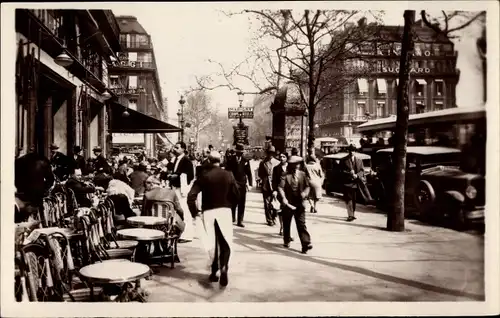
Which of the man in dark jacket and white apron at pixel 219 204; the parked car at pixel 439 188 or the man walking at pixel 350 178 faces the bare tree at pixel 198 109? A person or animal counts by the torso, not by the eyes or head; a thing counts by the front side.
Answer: the man in dark jacket and white apron

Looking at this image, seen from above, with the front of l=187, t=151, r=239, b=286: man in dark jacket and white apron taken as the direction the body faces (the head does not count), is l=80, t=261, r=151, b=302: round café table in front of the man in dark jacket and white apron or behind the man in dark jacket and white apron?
behind

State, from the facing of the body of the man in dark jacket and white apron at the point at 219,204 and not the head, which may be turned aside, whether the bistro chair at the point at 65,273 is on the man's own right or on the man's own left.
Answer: on the man's own left

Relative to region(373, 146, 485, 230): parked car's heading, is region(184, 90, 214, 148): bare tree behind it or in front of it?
behind

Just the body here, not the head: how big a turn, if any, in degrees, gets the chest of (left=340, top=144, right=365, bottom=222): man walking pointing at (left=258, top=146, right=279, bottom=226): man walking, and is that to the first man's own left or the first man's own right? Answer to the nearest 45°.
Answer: approximately 90° to the first man's own right

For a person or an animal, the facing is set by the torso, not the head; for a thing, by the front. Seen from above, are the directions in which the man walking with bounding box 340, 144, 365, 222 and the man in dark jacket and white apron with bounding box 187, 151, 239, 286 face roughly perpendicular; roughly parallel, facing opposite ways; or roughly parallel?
roughly parallel, facing opposite ways

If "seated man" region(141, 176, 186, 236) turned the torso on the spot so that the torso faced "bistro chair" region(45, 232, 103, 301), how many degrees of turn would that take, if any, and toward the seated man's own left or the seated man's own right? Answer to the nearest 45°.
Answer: approximately 180°

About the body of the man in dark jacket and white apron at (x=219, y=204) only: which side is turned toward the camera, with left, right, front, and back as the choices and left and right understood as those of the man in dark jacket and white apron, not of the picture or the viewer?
back

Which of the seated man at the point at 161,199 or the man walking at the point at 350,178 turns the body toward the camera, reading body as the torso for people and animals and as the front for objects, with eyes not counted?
the man walking

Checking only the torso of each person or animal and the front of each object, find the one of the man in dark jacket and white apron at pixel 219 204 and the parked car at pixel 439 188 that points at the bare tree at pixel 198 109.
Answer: the man in dark jacket and white apron

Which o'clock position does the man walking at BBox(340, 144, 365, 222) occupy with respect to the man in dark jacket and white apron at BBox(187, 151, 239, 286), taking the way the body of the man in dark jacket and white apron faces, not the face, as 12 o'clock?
The man walking is roughly at 1 o'clock from the man in dark jacket and white apron.

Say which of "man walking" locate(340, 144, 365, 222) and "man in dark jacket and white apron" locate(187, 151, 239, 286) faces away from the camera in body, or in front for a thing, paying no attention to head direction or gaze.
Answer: the man in dark jacket and white apron

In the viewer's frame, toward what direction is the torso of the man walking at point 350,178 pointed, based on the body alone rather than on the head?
toward the camera
